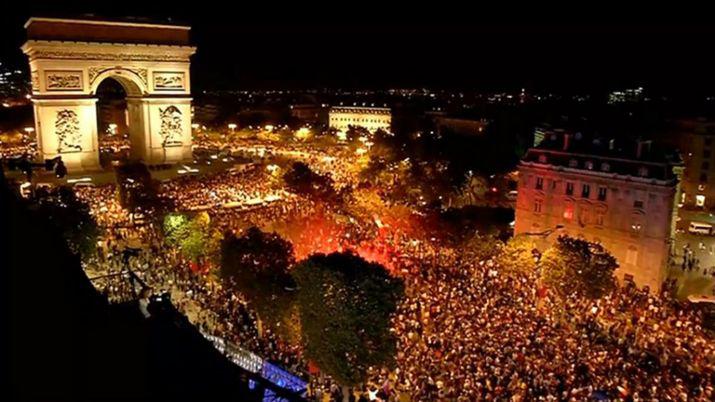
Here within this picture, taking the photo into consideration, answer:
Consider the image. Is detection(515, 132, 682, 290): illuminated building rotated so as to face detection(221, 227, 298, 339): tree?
yes

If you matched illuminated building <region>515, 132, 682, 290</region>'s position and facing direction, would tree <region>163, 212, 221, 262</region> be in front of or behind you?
in front

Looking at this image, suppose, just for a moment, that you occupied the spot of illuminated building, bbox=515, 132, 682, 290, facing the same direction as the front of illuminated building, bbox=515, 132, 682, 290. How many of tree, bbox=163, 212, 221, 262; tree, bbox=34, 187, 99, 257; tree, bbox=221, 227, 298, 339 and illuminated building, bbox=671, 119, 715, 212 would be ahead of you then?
3

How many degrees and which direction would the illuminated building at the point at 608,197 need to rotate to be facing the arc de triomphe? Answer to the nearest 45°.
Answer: approximately 45° to its right

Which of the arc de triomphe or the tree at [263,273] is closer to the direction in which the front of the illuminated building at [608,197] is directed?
the tree

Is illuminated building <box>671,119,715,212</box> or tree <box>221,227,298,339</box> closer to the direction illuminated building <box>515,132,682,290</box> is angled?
the tree

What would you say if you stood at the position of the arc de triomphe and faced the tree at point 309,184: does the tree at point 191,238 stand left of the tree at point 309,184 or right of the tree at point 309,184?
right

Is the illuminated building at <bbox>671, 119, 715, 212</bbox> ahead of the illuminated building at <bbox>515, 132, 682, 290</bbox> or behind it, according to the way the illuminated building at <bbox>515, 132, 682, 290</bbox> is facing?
behind

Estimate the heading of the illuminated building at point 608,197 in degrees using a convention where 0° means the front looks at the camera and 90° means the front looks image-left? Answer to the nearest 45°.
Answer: approximately 45°

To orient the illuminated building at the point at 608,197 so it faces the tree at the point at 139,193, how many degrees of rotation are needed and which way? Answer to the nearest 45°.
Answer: approximately 45° to its right
